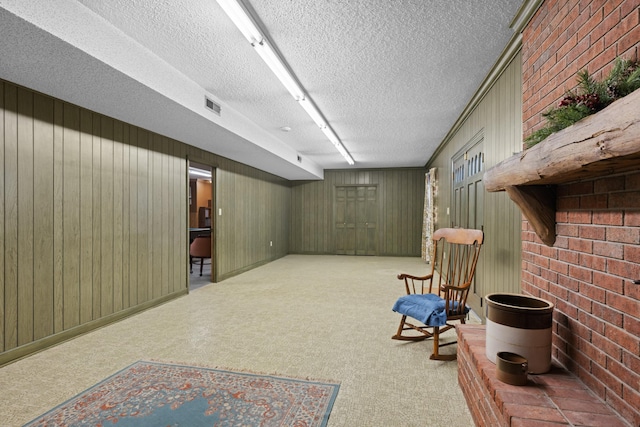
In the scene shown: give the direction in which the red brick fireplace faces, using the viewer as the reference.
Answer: facing the viewer and to the left of the viewer

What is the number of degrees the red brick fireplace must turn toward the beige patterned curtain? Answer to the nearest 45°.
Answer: approximately 90° to its right

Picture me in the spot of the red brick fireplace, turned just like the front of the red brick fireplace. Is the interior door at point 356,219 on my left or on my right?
on my right

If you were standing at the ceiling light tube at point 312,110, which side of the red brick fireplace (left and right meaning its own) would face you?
right

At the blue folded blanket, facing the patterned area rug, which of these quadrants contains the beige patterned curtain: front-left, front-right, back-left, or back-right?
back-right

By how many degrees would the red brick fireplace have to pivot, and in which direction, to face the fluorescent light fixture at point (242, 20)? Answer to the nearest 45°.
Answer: approximately 45° to its right

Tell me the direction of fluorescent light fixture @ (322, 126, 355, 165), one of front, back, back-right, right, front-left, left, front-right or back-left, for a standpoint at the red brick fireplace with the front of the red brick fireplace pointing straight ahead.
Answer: right

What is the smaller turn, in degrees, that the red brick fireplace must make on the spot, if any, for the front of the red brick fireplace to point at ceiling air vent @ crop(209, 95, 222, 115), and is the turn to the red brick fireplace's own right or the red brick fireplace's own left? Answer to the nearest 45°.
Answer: approximately 45° to the red brick fireplace's own right

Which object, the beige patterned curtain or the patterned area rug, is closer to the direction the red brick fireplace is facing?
the patterned area rug

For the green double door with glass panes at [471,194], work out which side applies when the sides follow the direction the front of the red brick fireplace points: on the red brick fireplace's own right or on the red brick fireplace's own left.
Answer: on the red brick fireplace's own right

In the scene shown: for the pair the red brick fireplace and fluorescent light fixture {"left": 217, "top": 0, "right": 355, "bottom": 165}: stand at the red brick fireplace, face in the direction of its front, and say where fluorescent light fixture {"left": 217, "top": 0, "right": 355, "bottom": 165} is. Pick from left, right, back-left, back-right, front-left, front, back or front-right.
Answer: front-right
